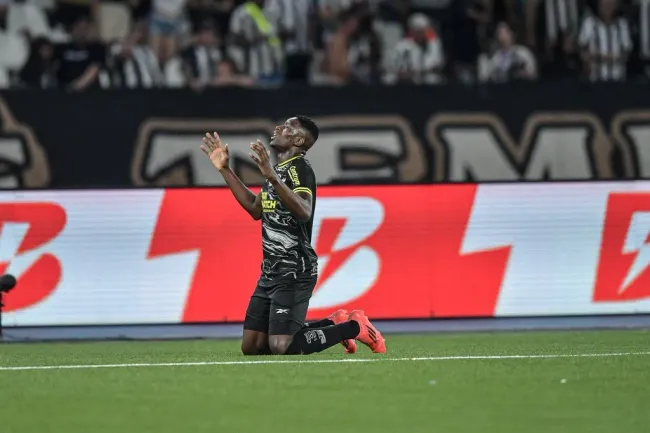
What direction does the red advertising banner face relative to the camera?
toward the camera

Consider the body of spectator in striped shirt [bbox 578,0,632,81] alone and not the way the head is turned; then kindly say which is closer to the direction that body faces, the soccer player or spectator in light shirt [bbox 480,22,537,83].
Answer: the soccer player

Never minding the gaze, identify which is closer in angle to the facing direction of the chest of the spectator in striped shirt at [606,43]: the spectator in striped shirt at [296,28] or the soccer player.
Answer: the soccer player

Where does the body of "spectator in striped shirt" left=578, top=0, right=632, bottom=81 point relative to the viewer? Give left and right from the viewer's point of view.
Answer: facing the viewer

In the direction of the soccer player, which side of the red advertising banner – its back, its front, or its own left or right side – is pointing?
front

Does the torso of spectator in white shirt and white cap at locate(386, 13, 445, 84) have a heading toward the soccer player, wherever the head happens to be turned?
yes

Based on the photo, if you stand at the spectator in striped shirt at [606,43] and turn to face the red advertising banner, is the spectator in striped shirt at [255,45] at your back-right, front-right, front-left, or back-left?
front-right

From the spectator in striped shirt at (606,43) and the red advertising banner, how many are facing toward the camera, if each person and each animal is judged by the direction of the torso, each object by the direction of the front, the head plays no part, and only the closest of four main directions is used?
2

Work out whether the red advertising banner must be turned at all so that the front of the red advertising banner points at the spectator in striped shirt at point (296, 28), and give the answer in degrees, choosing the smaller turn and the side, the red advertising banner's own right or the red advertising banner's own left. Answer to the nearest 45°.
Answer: approximately 180°

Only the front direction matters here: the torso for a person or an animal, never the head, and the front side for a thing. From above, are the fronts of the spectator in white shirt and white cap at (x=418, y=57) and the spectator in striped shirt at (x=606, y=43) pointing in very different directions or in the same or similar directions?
same or similar directions

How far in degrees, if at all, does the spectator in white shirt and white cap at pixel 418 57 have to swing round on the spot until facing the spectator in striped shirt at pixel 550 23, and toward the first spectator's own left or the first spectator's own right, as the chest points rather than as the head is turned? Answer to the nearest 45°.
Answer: approximately 135° to the first spectator's own left

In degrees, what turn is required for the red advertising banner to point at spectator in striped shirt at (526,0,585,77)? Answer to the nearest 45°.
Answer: approximately 135° to its left

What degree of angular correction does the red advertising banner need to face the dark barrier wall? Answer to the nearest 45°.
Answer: approximately 180°

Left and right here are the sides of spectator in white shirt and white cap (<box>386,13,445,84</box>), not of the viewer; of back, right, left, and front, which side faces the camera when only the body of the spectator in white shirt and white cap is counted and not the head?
front
